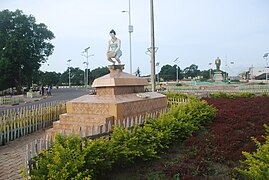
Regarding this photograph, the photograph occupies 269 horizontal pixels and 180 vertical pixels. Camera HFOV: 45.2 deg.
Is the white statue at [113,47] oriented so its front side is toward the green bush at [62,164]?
yes

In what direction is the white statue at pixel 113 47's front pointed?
toward the camera

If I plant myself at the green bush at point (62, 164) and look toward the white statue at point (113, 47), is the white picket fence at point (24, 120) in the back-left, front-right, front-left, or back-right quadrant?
front-left

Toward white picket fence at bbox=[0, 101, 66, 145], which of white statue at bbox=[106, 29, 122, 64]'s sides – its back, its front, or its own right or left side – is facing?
front

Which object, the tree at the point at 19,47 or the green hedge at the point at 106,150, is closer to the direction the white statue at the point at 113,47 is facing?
the green hedge

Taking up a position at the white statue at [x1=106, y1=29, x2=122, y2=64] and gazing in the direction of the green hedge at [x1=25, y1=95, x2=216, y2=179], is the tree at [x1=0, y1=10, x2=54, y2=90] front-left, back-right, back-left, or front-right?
back-right

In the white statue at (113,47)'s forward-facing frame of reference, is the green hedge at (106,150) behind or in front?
in front

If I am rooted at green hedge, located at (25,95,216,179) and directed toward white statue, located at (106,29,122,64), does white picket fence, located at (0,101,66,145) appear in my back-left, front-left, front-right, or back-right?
front-left

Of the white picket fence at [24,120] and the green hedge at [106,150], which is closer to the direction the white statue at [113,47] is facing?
the green hedge
